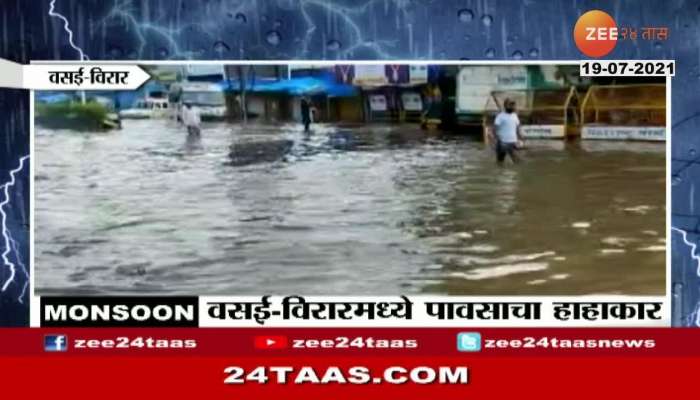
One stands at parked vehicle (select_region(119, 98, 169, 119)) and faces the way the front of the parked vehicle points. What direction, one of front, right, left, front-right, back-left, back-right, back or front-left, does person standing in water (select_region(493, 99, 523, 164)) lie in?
back

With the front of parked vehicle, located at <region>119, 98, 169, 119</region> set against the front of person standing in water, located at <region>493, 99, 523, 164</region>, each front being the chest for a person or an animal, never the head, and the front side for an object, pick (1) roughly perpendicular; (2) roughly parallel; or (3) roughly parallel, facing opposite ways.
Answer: roughly perpendicular

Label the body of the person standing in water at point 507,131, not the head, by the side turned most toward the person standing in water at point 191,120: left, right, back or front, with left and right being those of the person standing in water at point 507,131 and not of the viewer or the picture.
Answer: right

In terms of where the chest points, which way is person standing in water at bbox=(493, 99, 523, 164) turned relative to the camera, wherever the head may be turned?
toward the camera
